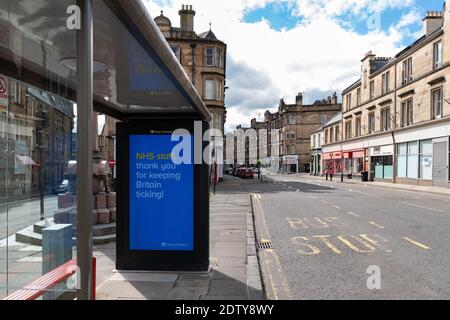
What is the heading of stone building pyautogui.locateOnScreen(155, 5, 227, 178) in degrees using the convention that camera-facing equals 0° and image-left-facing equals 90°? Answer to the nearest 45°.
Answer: approximately 315°

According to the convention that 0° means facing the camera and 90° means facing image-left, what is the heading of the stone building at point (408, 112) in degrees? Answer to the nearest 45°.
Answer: approximately 45°

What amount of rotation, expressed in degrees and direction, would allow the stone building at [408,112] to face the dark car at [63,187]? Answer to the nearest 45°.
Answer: approximately 45° to its left

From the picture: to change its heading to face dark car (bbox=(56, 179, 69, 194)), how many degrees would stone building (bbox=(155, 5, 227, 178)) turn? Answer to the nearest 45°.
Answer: approximately 45° to its right
